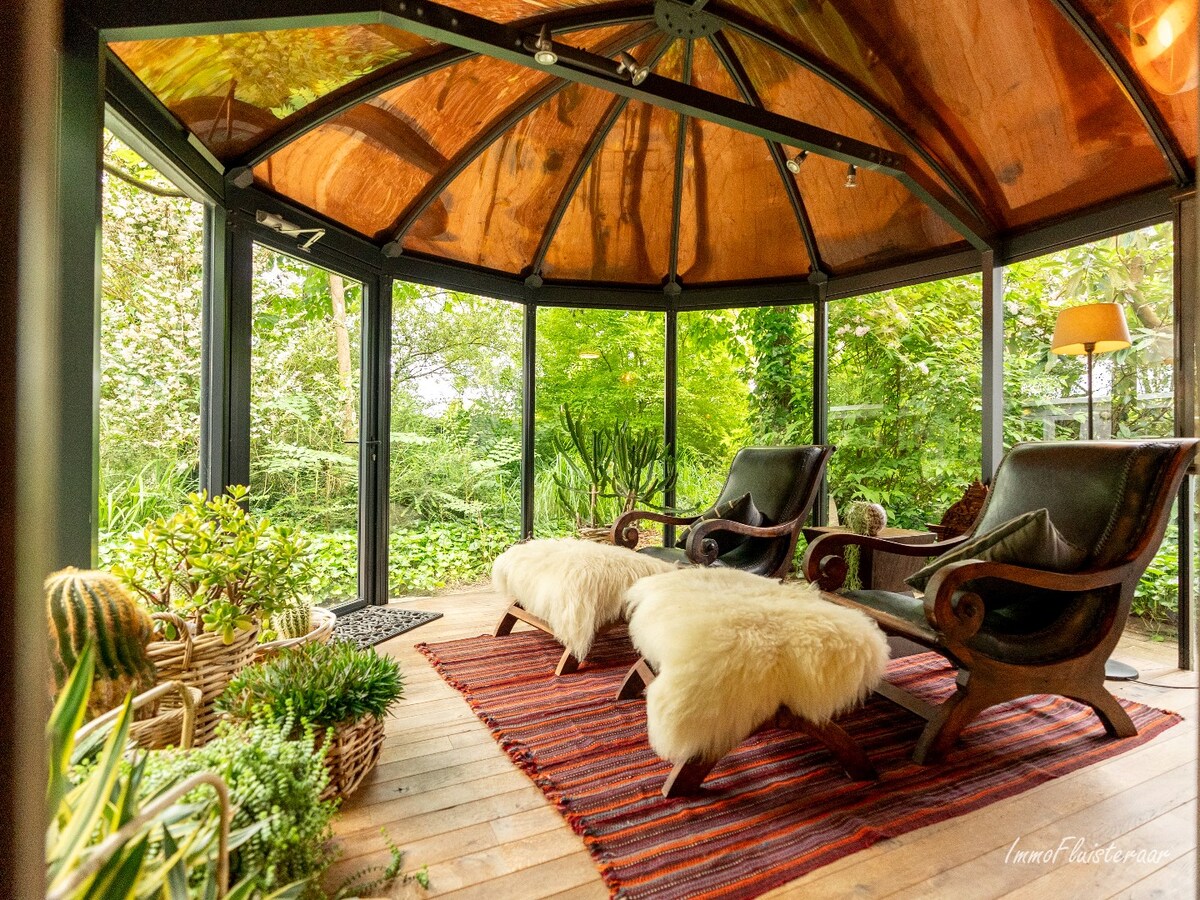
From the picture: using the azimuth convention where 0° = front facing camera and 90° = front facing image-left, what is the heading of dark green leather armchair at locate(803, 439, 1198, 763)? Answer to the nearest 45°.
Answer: approximately 45°

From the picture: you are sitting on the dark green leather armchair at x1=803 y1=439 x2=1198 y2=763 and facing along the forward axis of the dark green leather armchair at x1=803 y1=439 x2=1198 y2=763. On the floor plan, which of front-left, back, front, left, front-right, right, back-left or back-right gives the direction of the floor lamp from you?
back-right

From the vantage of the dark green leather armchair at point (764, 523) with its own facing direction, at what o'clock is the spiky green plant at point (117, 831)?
The spiky green plant is roughly at 11 o'clock from the dark green leather armchair.

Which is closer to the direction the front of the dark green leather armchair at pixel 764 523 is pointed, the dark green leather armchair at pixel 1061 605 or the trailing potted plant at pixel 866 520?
the dark green leather armchair

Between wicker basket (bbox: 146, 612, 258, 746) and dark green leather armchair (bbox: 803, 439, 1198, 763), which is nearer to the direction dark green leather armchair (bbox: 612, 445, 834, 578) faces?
the wicker basket

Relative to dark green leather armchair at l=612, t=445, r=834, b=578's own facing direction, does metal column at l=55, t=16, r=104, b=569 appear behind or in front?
in front

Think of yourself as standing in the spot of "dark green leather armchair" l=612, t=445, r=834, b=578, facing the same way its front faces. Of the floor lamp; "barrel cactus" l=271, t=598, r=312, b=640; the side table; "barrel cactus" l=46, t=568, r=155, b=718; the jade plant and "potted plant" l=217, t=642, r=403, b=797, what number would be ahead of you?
4

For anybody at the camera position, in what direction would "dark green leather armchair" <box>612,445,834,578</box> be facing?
facing the viewer and to the left of the viewer

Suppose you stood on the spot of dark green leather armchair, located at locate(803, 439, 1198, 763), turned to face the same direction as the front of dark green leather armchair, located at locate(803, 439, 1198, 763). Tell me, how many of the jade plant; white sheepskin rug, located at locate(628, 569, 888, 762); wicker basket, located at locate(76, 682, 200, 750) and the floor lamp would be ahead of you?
3

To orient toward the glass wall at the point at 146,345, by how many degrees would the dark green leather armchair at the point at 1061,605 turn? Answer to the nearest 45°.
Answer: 0° — it already faces it

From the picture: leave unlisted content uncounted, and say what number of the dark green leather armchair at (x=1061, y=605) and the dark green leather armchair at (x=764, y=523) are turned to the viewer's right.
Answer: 0

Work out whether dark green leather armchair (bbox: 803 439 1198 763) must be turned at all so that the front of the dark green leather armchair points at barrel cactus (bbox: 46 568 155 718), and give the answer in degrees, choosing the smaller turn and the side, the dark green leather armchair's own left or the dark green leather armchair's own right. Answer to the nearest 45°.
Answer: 0° — it already faces it

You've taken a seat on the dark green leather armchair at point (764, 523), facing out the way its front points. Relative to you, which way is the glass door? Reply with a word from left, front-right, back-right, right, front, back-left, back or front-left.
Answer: front-right

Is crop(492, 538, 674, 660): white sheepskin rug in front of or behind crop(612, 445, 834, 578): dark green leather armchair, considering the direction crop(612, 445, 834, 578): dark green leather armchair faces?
in front

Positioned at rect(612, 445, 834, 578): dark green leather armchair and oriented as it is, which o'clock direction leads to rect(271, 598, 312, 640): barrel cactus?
The barrel cactus is roughly at 12 o'clock from the dark green leather armchair.

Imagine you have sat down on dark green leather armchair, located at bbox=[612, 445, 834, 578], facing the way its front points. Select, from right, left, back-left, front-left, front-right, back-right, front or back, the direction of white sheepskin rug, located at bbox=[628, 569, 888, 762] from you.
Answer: front-left
